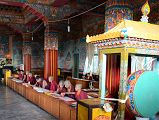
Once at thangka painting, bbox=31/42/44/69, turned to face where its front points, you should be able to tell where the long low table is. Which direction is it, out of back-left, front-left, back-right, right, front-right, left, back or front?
front

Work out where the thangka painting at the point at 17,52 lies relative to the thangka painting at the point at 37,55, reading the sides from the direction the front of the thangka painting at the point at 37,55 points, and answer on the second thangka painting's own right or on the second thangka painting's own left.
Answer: on the second thangka painting's own right

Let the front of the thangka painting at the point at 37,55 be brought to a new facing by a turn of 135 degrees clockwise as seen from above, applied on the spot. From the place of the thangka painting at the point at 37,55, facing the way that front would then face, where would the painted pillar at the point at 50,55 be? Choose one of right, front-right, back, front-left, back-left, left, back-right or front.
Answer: back-left

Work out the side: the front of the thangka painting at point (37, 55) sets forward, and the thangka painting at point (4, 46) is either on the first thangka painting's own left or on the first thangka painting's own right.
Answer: on the first thangka painting's own right

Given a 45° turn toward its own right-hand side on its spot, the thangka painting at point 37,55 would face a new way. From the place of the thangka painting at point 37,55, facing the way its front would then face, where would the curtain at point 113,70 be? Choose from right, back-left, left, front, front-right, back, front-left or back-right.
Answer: front-left

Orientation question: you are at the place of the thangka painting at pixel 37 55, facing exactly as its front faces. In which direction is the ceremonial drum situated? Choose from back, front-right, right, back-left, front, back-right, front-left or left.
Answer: front
